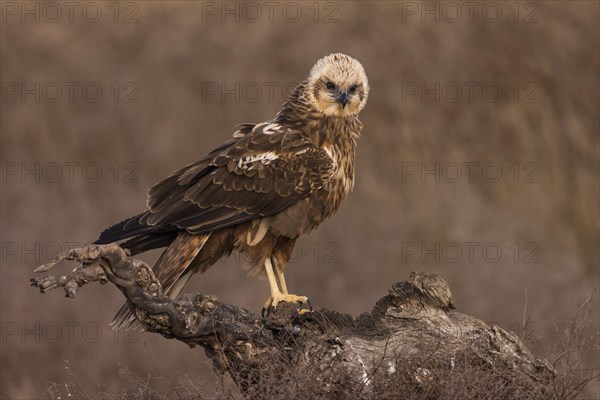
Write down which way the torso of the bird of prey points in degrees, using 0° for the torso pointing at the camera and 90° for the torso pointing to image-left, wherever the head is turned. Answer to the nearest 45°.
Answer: approximately 270°
